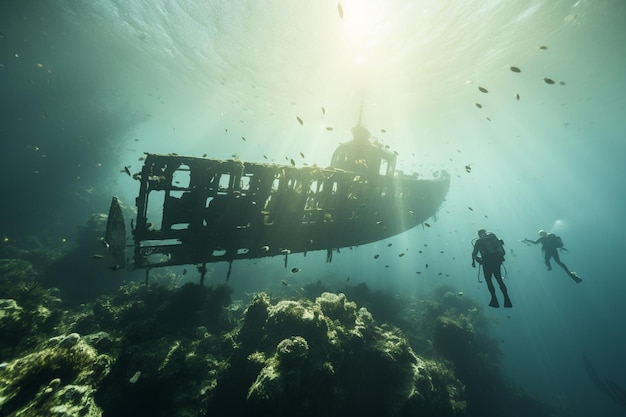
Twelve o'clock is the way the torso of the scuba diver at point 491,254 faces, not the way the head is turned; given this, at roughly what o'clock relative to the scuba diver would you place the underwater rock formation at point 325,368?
The underwater rock formation is roughly at 9 o'clock from the scuba diver.

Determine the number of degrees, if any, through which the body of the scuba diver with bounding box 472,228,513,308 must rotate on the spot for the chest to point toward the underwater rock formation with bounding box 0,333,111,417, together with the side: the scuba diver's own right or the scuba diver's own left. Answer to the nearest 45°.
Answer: approximately 90° to the scuba diver's own left

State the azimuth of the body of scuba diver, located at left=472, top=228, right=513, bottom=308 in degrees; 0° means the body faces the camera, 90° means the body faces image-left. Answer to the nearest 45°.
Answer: approximately 135°

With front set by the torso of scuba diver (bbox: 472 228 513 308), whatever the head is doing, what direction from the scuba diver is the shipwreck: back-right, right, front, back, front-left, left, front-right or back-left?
left
